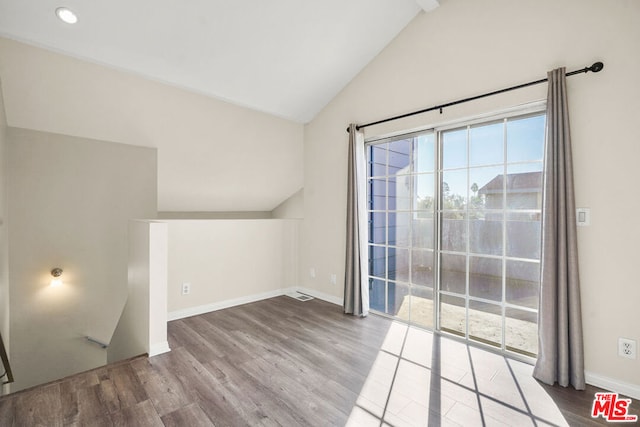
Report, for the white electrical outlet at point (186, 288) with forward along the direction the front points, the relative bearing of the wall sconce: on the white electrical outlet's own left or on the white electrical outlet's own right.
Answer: on the white electrical outlet's own right

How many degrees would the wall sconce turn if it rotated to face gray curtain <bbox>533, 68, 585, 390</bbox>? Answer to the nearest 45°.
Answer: approximately 45° to its left

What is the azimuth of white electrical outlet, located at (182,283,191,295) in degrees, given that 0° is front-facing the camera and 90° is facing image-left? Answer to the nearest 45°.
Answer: approximately 0°

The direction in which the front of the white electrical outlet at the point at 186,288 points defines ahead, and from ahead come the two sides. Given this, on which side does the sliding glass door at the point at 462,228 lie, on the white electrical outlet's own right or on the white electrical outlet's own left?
on the white electrical outlet's own left

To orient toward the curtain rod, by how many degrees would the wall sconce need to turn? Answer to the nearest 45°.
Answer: approximately 45° to its left

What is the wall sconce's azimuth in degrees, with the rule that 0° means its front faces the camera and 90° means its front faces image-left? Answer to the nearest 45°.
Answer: approximately 0°

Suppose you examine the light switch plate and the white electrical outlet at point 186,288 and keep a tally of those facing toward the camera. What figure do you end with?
2

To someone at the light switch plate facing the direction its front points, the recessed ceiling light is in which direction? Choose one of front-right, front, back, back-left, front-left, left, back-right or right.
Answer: front-right

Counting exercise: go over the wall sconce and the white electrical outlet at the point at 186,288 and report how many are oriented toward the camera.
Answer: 2

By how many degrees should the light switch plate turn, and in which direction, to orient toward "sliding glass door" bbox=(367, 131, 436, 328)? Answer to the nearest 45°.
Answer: approximately 90° to its right
